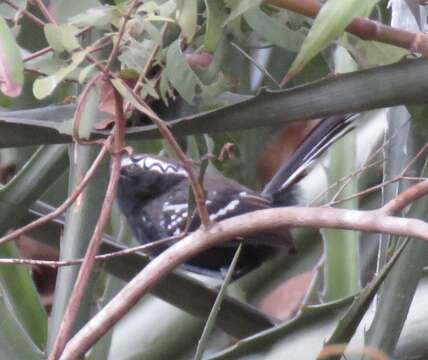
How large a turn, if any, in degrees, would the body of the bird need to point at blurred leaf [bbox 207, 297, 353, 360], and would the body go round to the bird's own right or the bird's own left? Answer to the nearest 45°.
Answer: approximately 90° to the bird's own left

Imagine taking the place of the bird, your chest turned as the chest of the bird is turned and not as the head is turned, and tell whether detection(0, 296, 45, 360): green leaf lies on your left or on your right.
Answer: on your left

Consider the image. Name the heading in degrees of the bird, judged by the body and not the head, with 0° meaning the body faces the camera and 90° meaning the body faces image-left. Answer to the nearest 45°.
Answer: approximately 90°

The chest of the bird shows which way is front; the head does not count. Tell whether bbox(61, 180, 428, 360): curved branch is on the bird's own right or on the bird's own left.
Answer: on the bird's own left

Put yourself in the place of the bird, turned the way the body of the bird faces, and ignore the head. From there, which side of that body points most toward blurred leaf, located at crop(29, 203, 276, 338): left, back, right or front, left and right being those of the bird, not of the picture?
front
